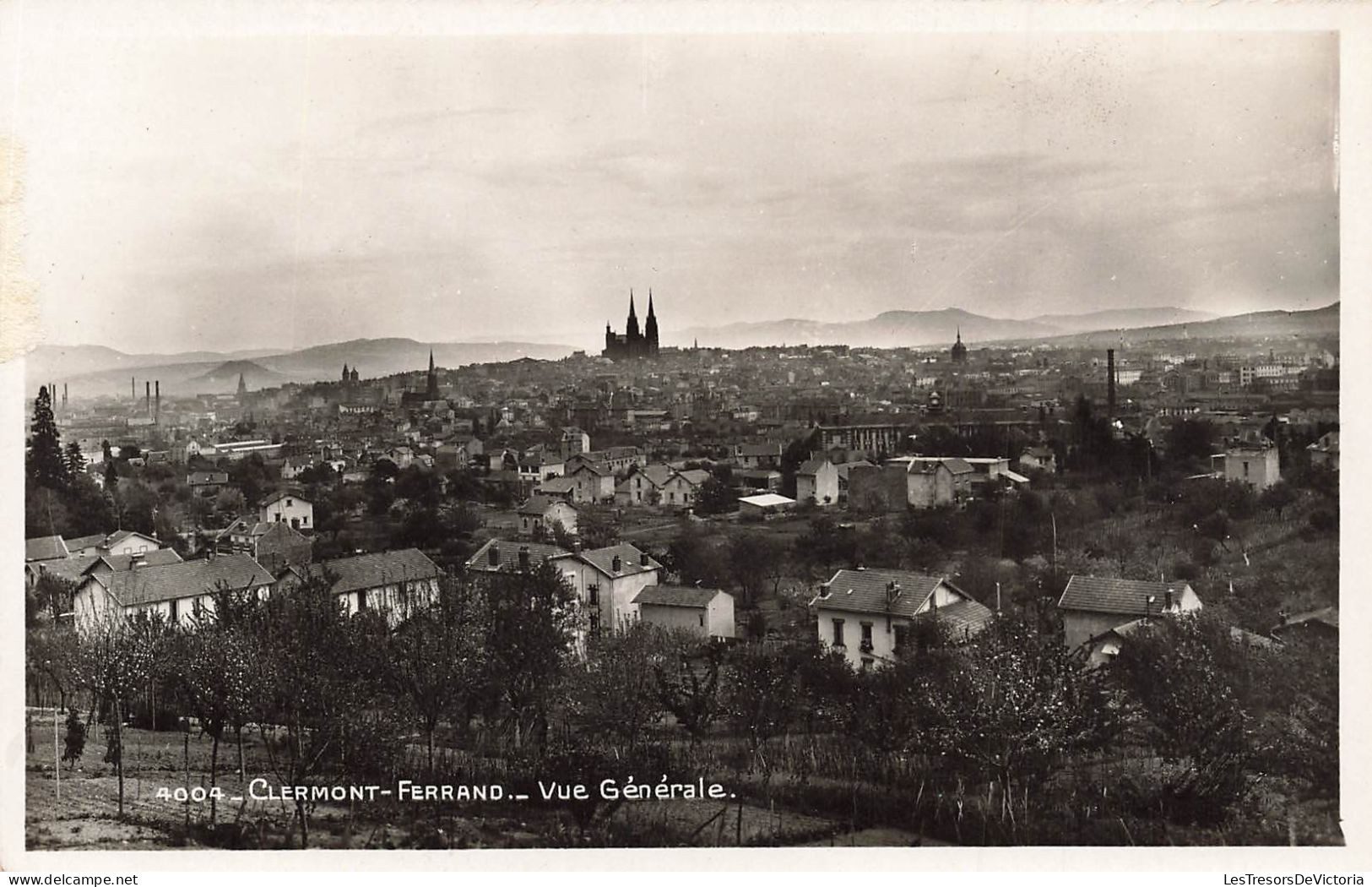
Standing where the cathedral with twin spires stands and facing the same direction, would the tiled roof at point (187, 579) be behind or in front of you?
behind

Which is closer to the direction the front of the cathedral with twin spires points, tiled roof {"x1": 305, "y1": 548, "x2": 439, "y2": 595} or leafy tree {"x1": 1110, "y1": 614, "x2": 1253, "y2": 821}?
the leafy tree
